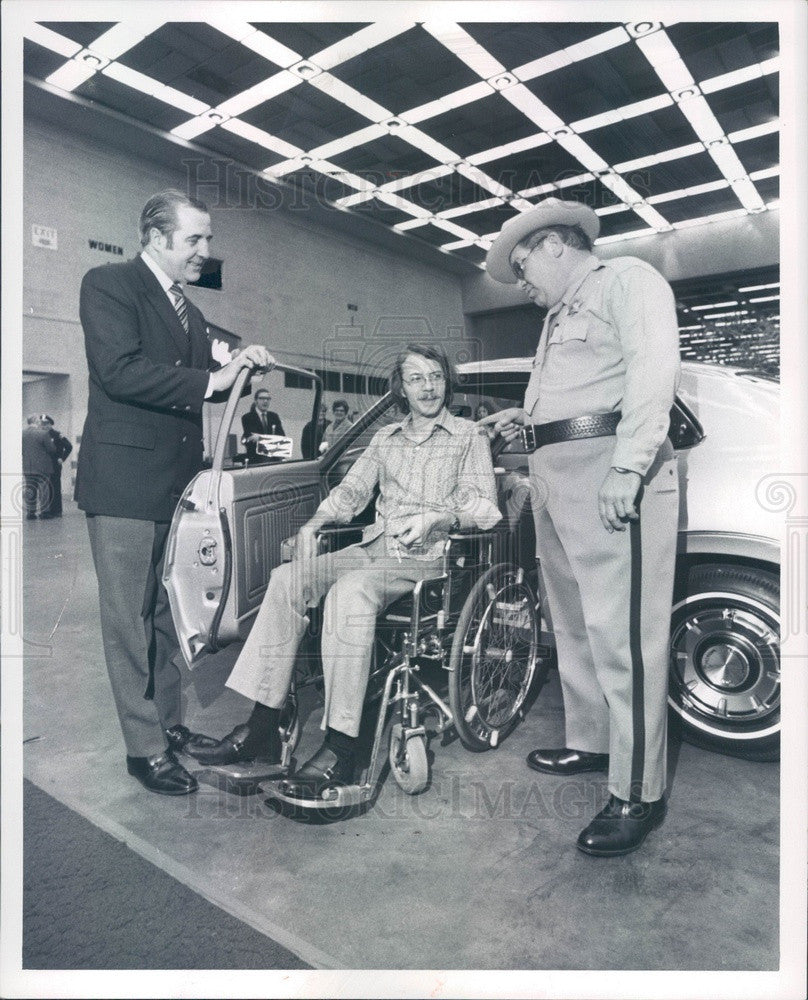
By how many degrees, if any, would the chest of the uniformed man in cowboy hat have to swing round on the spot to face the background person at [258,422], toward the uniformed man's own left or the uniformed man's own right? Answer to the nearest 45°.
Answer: approximately 45° to the uniformed man's own right

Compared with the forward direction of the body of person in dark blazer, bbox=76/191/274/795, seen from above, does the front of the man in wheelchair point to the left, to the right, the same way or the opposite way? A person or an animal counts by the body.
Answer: to the right

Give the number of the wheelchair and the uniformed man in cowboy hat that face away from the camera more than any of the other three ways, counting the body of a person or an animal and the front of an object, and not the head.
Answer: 0

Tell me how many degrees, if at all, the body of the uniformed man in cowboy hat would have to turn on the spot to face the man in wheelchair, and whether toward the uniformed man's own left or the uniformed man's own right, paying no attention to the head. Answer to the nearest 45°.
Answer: approximately 45° to the uniformed man's own right

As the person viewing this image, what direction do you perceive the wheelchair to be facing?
facing the viewer and to the left of the viewer

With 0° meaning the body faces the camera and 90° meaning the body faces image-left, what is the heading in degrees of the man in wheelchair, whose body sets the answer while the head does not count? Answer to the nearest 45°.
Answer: approximately 45°

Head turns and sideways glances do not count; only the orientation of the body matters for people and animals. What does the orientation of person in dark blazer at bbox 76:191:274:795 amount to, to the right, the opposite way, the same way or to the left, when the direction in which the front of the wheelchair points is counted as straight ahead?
to the left

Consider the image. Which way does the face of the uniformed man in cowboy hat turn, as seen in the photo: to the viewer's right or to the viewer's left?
to the viewer's left
